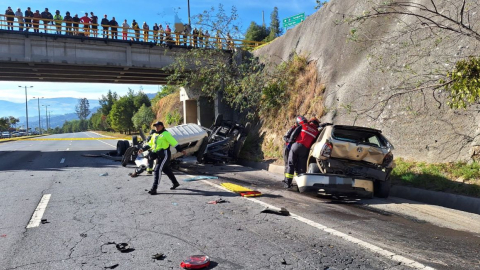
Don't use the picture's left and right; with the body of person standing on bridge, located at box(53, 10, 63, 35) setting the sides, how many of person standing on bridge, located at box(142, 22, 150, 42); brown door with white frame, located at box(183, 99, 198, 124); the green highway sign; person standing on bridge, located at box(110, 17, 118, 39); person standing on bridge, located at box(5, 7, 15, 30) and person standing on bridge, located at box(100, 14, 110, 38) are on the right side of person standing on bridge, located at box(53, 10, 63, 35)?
1

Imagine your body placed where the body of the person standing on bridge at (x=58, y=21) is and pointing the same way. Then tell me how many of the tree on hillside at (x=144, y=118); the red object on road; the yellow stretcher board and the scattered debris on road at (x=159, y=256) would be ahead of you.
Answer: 3

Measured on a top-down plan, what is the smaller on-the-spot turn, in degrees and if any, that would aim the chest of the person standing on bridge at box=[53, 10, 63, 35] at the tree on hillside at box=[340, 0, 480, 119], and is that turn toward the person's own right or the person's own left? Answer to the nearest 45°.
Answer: approximately 45° to the person's own left

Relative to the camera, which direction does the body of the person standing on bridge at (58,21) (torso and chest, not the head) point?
toward the camera

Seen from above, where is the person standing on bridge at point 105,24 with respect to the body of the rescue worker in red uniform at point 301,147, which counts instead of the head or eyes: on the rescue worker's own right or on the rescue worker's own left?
on the rescue worker's own left

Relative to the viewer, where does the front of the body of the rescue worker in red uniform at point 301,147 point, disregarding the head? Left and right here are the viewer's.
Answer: facing away from the viewer and to the right of the viewer

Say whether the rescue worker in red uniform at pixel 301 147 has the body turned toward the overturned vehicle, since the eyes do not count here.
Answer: no

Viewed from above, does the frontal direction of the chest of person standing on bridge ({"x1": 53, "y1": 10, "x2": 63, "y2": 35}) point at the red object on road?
yes

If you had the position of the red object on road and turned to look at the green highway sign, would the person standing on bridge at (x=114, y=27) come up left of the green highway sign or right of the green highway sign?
left

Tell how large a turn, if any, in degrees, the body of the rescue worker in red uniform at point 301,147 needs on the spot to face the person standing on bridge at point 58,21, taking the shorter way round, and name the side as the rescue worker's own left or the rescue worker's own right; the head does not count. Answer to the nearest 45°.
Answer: approximately 90° to the rescue worker's own left

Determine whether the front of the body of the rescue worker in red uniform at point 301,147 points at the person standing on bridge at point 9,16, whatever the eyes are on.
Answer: no

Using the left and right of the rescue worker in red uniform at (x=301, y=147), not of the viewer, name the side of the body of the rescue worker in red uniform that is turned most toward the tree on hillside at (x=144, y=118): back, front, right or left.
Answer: left

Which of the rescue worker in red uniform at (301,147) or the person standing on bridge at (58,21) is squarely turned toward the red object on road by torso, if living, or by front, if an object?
the person standing on bridge

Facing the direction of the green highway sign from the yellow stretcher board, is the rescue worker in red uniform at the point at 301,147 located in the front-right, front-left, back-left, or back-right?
front-right

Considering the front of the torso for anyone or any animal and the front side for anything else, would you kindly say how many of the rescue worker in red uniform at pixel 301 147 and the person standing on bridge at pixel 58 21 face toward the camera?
1

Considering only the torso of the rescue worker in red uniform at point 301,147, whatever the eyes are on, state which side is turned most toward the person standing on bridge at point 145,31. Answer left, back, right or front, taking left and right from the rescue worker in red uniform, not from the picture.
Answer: left

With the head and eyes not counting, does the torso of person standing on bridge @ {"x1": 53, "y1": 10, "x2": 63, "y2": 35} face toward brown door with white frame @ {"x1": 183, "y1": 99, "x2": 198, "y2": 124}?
no

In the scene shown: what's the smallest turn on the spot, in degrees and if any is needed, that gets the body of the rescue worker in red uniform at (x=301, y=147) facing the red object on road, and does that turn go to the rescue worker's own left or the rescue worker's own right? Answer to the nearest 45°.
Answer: approximately 135° to the rescue worker's own right
